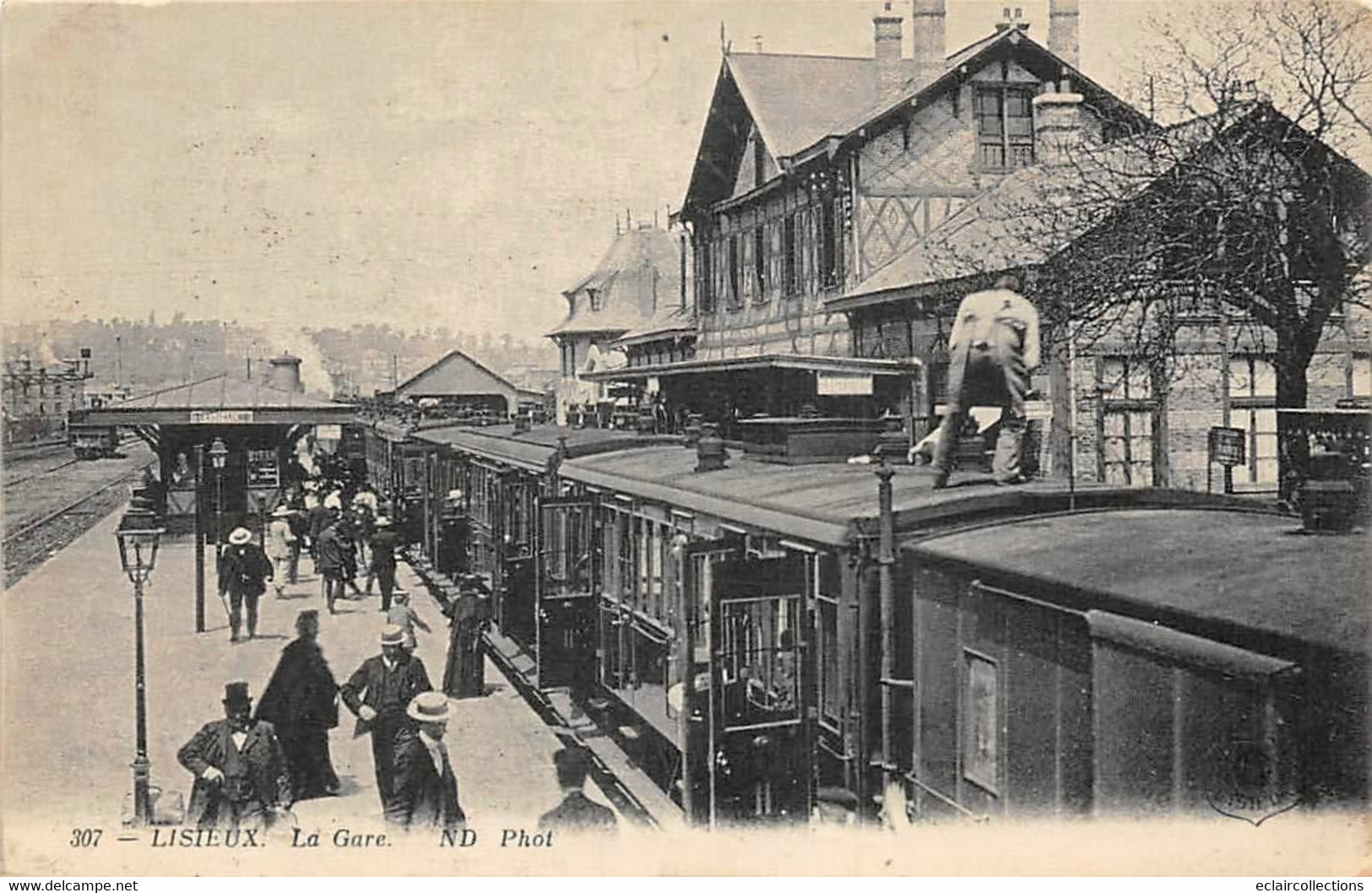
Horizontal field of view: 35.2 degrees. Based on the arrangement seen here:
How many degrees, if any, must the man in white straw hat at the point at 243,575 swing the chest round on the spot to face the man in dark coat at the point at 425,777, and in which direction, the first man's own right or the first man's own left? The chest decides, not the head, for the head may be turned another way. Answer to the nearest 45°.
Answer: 0° — they already face them

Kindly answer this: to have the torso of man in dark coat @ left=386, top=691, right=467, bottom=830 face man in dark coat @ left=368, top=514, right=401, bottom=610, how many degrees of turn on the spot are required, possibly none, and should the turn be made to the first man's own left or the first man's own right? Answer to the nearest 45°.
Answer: approximately 135° to the first man's own left

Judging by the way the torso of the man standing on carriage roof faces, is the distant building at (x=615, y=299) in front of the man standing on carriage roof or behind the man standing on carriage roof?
in front

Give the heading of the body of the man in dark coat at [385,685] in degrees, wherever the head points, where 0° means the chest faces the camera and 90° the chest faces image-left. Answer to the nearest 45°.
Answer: approximately 0°

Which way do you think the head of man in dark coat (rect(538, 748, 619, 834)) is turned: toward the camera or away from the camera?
away from the camera

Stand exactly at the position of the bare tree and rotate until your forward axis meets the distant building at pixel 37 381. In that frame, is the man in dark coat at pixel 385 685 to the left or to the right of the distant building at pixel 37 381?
left
